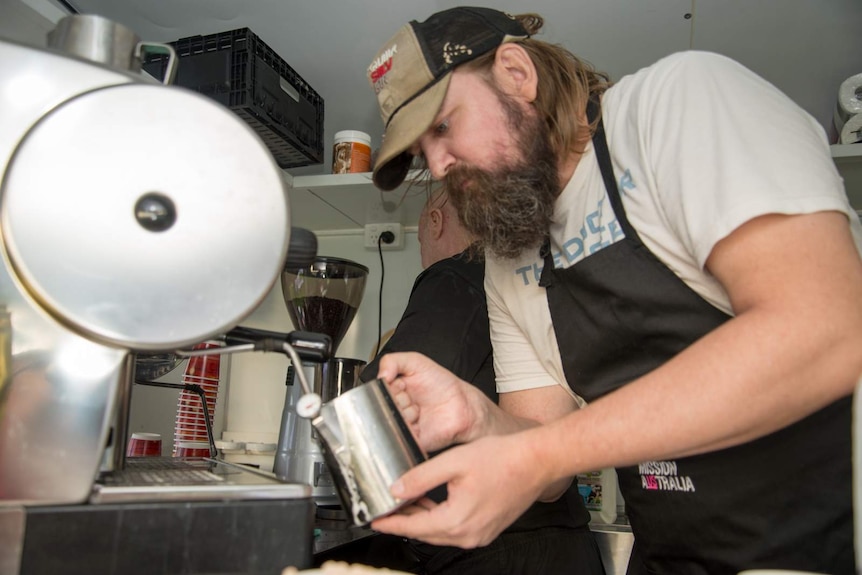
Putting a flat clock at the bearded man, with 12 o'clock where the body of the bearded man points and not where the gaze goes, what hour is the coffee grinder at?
The coffee grinder is roughly at 3 o'clock from the bearded man.

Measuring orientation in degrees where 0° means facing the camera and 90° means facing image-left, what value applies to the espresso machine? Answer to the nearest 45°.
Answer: approximately 270°

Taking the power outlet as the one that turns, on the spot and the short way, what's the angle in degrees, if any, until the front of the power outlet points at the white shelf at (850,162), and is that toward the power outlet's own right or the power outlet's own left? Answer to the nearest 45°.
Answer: approximately 45° to the power outlet's own left

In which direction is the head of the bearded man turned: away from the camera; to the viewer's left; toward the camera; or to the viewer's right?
to the viewer's left

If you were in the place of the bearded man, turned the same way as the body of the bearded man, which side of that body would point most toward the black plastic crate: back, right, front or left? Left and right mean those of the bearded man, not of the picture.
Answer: right

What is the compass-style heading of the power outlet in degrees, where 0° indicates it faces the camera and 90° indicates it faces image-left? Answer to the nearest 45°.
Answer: approximately 0°

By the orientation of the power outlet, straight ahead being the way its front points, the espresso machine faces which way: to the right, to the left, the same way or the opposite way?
to the left

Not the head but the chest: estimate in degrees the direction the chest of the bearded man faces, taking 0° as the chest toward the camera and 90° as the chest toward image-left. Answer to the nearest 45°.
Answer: approximately 45°

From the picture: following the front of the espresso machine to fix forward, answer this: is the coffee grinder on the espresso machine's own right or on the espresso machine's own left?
on the espresso machine's own left

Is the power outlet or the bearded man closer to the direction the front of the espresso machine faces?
the bearded man

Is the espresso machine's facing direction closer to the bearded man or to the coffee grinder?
the bearded man
